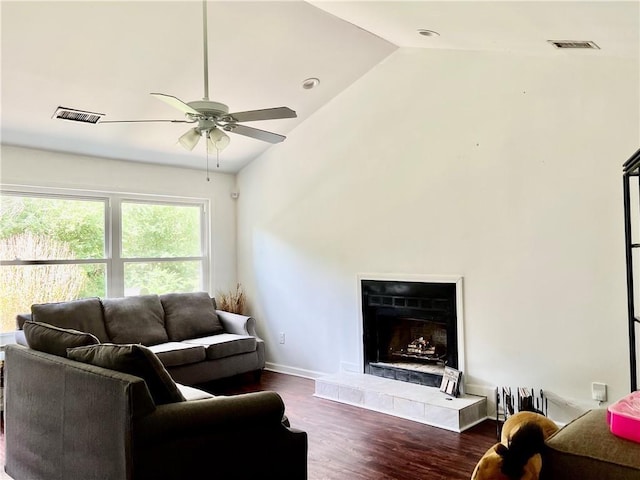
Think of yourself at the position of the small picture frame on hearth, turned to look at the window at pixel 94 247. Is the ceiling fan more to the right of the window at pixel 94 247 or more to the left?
left

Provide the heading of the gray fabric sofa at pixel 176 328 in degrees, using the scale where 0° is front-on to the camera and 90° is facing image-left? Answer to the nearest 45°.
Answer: approximately 315°

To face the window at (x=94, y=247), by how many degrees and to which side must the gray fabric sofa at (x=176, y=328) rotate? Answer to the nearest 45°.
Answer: approximately 180°

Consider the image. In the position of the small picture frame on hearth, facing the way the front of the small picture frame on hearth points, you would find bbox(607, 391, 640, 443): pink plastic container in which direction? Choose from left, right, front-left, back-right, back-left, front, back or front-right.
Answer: front-left

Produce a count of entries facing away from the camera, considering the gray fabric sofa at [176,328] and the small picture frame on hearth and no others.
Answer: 0

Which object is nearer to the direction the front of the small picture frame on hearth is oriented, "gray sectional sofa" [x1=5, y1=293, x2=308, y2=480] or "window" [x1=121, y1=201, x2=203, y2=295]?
the gray sectional sofa

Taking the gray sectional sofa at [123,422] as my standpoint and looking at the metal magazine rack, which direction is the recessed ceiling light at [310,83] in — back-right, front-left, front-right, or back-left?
front-left

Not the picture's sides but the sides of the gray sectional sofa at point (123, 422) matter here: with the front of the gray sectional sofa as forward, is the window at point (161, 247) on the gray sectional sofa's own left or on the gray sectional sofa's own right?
on the gray sectional sofa's own left
